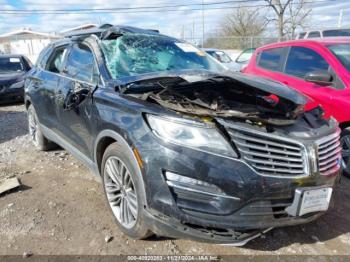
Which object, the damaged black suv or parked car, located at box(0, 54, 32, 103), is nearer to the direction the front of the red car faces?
the damaged black suv

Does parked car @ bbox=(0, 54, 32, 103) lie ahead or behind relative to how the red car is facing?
behind

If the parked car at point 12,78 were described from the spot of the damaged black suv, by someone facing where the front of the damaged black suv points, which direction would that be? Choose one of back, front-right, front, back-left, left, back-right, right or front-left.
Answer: back

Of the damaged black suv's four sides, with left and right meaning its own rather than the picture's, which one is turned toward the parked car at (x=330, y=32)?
left

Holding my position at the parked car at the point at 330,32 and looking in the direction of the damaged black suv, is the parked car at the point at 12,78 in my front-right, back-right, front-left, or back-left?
front-right

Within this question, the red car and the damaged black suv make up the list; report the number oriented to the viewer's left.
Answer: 0

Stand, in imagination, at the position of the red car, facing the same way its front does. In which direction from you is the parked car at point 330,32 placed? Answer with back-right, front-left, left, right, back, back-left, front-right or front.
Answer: back-left

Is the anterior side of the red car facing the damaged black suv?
no

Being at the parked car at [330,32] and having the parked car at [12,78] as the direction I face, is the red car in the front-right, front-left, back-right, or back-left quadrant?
front-left

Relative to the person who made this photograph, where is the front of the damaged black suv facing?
facing the viewer and to the right of the viewer

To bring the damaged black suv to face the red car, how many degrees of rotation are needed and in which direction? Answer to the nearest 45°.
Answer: approximately 90° to its left

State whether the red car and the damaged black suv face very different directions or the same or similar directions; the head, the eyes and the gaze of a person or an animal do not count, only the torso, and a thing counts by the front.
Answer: same or similar directions

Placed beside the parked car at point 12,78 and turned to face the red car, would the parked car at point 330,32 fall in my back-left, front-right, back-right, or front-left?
front-left
